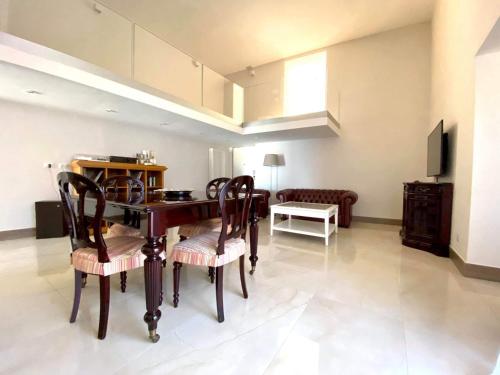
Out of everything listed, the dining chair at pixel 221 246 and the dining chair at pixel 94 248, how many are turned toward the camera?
0

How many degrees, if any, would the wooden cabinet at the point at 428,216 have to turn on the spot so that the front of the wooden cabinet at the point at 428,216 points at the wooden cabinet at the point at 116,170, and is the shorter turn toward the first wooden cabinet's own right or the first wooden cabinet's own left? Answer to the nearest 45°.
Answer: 0° — it already faces it

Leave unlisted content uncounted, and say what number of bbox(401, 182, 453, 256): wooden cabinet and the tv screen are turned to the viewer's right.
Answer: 0

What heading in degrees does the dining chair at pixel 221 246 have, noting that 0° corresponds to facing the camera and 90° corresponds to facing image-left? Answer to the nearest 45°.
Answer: approximately 135°

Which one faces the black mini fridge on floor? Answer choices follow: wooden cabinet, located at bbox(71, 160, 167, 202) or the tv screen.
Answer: the tv screen

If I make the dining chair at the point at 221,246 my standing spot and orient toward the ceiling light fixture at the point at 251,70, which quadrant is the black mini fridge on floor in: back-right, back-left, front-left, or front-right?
front-left

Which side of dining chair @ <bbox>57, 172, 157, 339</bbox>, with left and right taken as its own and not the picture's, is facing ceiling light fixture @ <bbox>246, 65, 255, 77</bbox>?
front

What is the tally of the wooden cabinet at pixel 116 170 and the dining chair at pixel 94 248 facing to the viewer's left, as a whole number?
0

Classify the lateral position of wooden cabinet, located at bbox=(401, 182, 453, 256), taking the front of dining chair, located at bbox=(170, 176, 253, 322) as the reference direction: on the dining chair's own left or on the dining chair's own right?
on the dining chair's own right

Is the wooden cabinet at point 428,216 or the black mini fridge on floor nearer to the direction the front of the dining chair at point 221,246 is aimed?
the black mini fridge on floor

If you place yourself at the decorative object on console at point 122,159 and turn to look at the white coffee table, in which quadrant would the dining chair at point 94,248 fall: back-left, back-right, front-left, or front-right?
front-right

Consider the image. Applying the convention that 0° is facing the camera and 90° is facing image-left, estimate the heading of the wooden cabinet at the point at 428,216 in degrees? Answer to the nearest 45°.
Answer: approximately 45°

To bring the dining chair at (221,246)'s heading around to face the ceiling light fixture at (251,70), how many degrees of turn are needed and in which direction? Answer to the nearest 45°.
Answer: approximately 45° to its right

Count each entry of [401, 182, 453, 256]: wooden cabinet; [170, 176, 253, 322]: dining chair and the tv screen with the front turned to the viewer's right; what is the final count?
0

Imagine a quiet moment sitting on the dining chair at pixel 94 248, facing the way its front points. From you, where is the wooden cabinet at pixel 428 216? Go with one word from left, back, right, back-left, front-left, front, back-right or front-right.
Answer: front-right

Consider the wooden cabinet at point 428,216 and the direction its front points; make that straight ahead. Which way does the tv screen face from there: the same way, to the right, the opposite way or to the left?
the same way

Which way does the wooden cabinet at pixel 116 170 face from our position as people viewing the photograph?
facing the viewer and to the right of the viewer

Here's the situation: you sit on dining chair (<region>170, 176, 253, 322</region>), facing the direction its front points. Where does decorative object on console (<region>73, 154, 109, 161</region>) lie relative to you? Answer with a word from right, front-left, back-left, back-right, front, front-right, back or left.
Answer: front

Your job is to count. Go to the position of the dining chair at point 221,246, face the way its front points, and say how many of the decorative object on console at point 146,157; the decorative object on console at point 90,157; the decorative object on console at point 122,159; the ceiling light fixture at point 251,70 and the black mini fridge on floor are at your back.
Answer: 0

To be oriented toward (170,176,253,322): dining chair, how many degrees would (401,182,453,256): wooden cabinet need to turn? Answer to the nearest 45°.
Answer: approximately 45° to its left

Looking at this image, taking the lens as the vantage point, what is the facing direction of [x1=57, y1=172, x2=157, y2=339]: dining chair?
facing away from the viewer and to the right of the viewer
